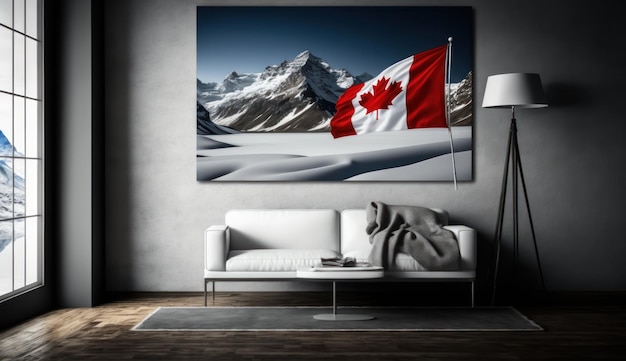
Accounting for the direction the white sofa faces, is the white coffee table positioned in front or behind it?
in front

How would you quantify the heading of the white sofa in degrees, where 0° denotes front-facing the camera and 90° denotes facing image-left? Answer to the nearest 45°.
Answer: approximately 0°

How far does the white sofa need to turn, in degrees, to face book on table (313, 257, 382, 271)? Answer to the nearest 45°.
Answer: approximately 45° to its left

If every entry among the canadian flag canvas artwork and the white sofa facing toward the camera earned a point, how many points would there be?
2

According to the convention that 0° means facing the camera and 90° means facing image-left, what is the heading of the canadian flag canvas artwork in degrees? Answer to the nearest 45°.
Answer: approximately 0°
